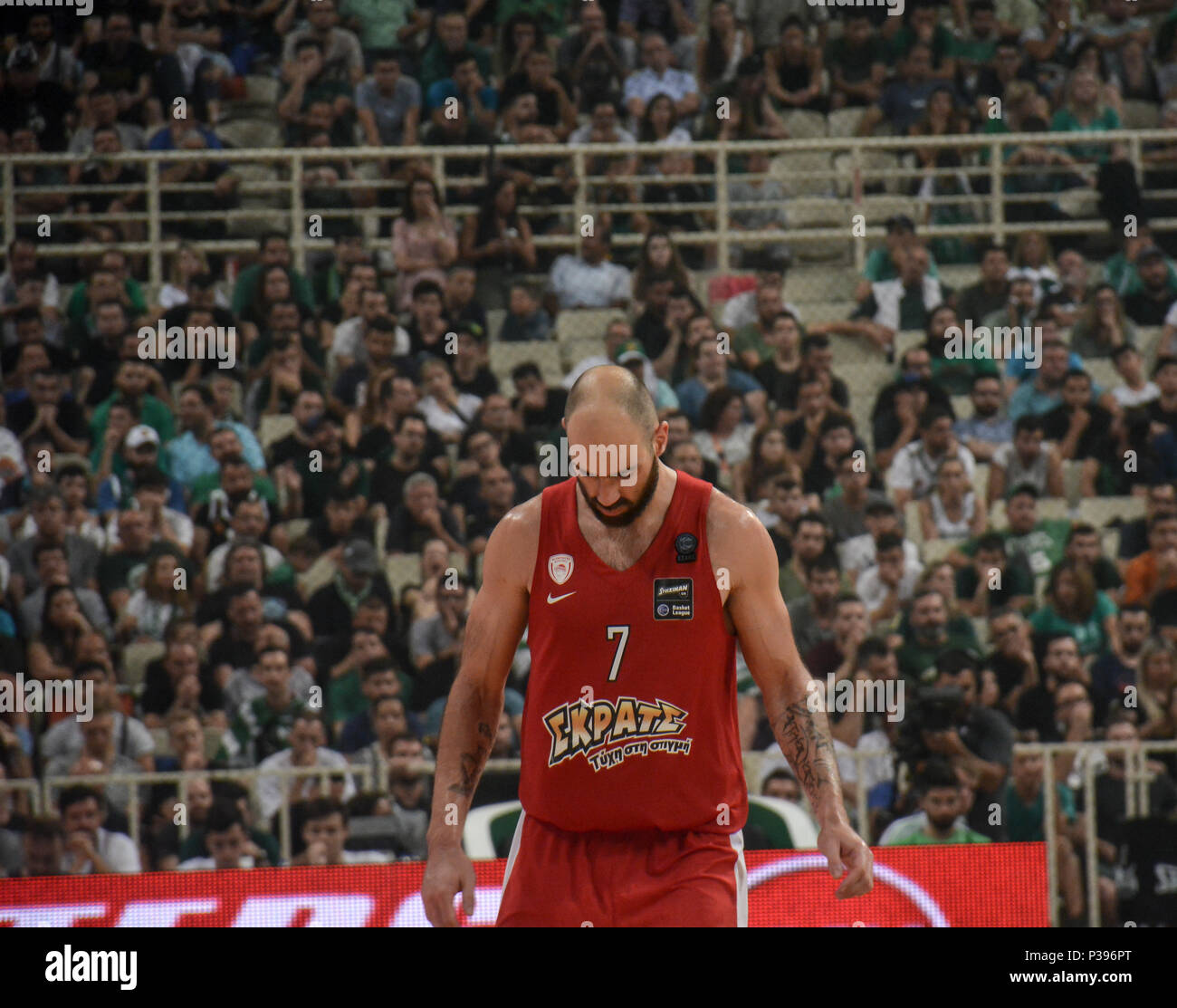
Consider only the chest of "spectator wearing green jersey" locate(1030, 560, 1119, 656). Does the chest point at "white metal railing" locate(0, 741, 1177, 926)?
yes

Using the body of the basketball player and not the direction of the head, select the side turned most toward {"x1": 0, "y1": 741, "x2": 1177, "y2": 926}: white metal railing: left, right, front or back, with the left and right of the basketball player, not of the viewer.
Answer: back

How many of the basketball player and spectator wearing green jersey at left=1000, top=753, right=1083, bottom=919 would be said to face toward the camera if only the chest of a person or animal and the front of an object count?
2

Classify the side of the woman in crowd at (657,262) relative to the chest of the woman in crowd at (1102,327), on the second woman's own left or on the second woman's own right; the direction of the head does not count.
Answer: on the second woman's own right

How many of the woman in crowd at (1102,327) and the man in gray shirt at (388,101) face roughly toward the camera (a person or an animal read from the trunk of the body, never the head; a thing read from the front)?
2

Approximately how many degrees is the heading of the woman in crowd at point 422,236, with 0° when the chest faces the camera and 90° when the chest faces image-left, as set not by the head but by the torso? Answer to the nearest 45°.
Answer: approximately 0°

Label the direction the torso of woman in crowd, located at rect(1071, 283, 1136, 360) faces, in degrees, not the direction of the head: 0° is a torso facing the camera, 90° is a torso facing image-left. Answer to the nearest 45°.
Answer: approximately 0°
